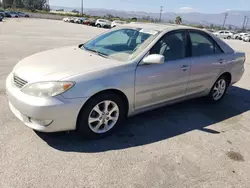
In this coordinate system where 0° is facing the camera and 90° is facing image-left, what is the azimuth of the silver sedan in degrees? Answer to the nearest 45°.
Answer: approximately 45°
